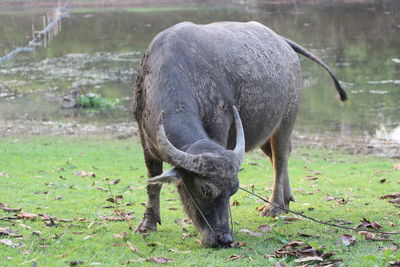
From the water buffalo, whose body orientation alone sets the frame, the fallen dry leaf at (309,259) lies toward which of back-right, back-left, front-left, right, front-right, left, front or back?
left

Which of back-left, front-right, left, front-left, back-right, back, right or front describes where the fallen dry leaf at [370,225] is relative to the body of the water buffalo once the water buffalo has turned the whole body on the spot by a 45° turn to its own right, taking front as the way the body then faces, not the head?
back

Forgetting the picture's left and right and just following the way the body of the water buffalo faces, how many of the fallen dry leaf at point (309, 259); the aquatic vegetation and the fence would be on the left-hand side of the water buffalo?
1

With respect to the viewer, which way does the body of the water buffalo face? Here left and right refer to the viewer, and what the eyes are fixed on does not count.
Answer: facing the viewer and to the left of the viewer

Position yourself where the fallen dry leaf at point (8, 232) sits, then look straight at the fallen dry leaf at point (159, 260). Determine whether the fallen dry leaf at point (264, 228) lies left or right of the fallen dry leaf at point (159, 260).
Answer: left

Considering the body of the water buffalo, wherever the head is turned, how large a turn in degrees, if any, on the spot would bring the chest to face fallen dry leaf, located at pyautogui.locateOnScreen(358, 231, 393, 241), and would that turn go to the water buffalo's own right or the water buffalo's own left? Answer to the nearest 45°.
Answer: approximately 135° to the water buffalo's own left

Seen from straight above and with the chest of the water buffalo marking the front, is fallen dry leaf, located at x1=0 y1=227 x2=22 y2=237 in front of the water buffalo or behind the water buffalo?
in front

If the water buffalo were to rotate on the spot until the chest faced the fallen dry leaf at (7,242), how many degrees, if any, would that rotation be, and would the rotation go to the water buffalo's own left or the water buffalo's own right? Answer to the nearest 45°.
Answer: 0° — it already faces it
